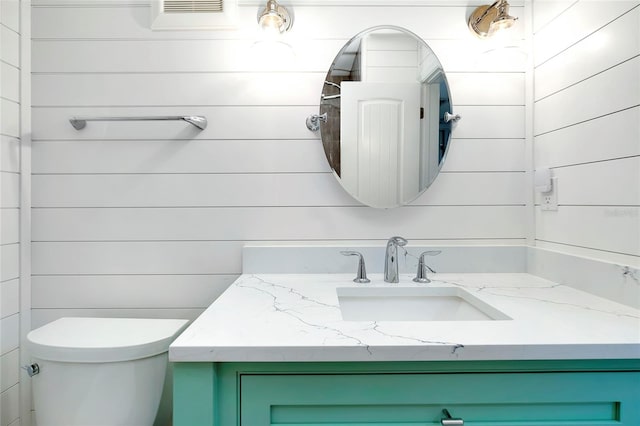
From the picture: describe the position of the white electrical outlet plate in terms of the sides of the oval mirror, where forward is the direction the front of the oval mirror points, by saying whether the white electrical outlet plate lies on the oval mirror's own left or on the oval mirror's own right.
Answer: on the oval mirror's own left

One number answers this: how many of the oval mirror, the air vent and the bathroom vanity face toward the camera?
3

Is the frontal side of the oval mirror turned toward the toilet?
no

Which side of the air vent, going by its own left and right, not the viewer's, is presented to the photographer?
front

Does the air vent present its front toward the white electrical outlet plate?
no

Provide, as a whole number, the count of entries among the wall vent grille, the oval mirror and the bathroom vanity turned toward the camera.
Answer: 3

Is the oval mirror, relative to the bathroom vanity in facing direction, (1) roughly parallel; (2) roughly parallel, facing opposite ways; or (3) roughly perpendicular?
roughly parallel

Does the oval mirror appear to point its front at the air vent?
no

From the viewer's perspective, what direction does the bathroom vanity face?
toward the camera
